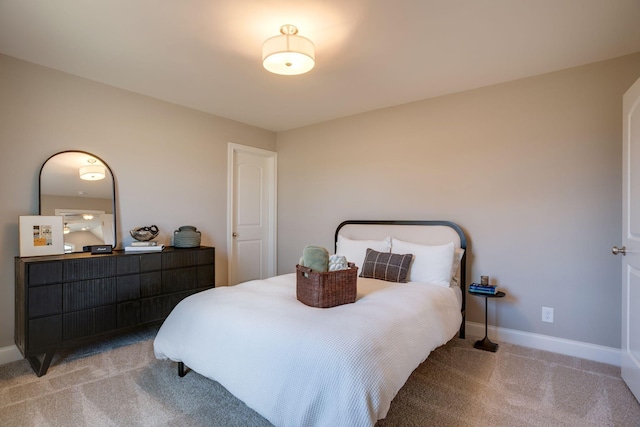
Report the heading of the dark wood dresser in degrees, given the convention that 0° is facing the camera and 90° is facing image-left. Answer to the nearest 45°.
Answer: approximately 315°

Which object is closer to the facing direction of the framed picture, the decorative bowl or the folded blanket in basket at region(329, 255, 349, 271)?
the folded blanket in basket

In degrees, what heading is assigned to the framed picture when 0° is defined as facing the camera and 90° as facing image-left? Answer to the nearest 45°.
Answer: approximately 0°

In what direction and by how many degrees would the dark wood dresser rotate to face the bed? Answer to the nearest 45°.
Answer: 0° — it already faces it

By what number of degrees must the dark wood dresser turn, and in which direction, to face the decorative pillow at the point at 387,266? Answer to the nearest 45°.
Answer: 0° — it already faces it

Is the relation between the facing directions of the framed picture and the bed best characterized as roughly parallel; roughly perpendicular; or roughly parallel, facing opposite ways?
roughly perpendicular

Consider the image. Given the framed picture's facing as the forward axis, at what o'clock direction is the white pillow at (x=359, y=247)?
The white pillow is roughly at 10 o'clock from the framed picture.
